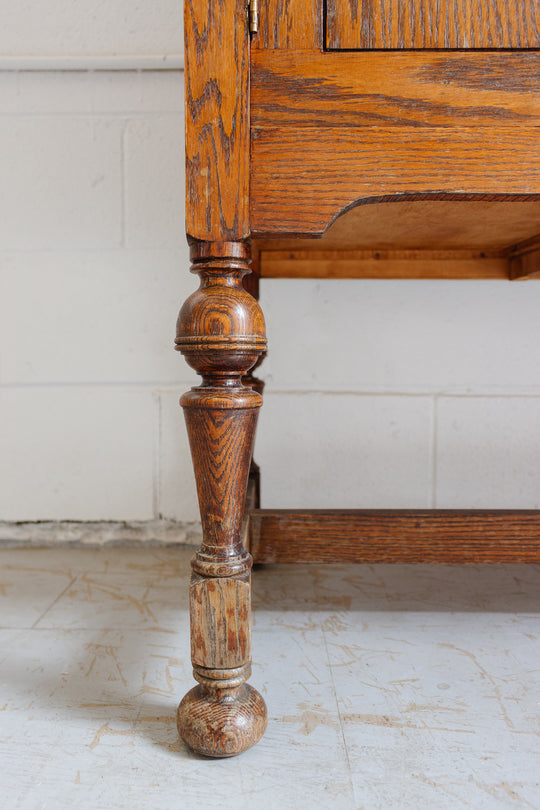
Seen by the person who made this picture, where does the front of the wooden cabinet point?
facing the viewer
